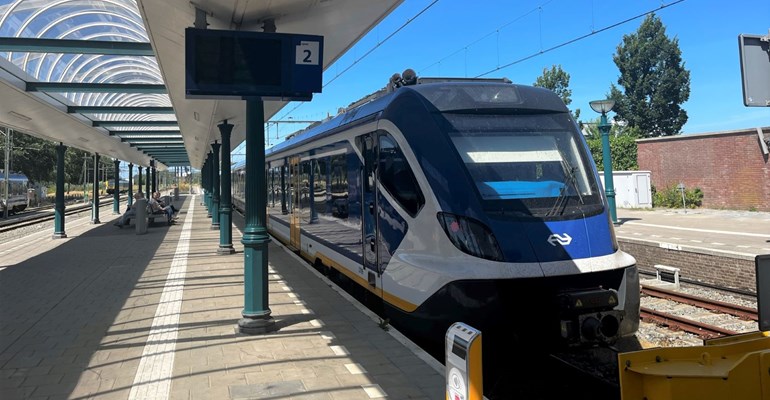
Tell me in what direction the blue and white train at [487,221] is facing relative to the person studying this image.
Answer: facing the viewer and to the right of the viewer

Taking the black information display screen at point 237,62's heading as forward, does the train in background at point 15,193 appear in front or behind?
behind

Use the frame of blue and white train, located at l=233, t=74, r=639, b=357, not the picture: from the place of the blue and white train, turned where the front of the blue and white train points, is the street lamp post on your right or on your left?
on your left

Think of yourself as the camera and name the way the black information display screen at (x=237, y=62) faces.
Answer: facing the viewer

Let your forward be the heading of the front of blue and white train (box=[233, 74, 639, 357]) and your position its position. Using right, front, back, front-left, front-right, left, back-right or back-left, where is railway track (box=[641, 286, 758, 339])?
left

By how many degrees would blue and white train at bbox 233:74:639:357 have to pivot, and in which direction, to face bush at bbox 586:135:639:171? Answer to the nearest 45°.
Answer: approximately 135° to its left

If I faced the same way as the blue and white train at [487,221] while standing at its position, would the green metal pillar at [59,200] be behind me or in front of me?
behind

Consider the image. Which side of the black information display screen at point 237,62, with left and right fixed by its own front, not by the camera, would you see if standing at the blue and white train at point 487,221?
left

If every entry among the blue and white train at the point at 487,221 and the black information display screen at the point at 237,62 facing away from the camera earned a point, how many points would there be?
0

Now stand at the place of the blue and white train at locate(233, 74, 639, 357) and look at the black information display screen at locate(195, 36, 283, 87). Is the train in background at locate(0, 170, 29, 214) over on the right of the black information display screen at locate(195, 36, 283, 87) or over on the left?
right

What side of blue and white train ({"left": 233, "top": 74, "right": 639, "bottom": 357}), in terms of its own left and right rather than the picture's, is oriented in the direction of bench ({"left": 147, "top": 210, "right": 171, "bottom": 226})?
back

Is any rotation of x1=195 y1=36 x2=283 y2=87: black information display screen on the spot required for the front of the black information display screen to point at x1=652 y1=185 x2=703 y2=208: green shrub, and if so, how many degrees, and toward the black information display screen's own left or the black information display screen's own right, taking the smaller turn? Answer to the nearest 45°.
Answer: approximately 135° to the black information display screen's own left
